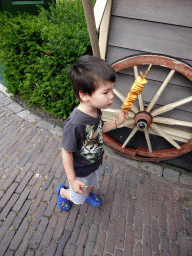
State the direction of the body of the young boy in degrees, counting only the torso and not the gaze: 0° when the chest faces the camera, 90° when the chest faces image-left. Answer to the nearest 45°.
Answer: approximately 315°

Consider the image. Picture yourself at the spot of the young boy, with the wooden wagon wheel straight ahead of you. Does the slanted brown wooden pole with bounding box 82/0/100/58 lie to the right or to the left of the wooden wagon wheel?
left

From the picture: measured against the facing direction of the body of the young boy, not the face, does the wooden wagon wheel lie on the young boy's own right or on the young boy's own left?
on the young boy's own left

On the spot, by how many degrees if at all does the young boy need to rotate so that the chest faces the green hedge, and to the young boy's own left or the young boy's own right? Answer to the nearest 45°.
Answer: approximately 135° to the young boy's own left

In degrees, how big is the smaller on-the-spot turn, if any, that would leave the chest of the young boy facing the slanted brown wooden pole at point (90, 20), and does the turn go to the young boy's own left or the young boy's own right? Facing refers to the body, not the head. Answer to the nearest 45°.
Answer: approximately 135° to the young boy's own left
